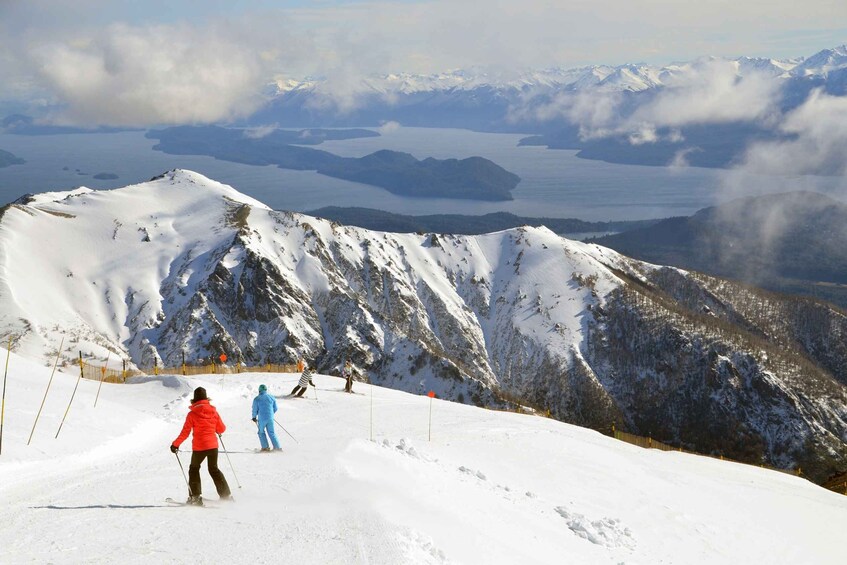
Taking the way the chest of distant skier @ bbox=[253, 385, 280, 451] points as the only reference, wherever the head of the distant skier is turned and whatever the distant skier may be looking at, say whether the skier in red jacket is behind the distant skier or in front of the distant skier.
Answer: behind

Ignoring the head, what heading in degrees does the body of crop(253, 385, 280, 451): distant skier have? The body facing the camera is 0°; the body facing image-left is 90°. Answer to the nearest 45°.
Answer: approximately 180°

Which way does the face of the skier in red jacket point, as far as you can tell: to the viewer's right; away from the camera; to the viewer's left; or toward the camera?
away from the camera

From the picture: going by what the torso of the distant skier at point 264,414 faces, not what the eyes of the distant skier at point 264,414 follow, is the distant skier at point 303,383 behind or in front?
in front

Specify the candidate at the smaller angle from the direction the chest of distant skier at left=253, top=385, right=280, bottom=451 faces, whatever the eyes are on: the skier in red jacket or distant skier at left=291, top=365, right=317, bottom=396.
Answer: the distant skier
